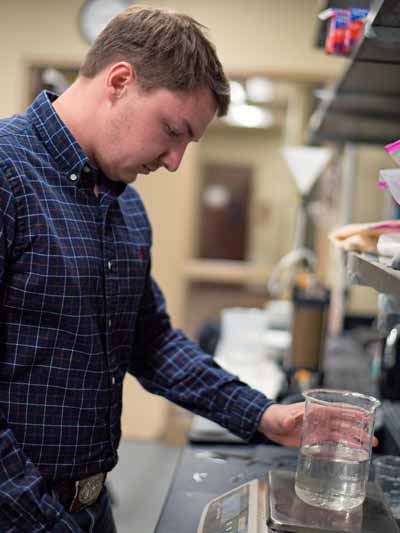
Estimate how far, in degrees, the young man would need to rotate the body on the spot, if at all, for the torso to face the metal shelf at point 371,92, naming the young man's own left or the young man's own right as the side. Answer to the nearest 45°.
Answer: approximately 90° to the young man's own left

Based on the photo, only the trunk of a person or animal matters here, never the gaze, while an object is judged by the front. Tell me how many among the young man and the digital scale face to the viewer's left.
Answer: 1

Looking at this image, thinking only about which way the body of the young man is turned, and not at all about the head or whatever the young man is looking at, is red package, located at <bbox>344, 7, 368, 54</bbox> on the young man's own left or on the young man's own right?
on the young man's own left

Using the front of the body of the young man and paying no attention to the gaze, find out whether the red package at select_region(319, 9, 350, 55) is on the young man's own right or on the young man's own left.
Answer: on the young man's own left

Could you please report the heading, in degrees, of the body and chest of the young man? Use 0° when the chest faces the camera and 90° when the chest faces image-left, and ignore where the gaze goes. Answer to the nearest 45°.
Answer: approximately 315°

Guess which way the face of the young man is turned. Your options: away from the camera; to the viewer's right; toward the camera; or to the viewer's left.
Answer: to the viewer's right

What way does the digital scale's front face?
to the viewer's left
